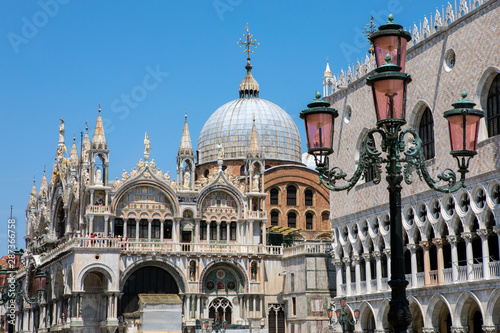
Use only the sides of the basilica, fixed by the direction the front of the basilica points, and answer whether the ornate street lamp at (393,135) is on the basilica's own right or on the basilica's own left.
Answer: on the basilica's own left
